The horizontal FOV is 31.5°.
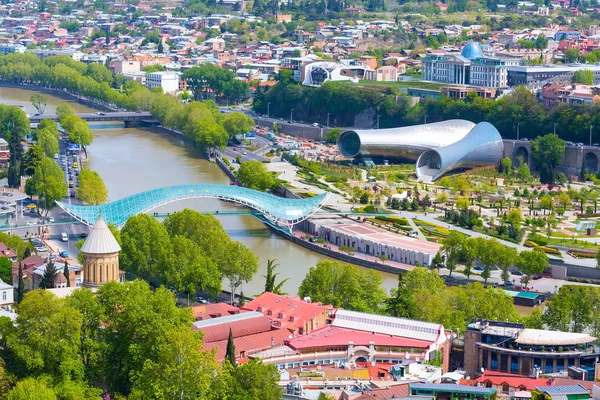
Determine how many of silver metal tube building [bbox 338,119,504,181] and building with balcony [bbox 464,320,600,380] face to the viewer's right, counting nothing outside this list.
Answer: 0

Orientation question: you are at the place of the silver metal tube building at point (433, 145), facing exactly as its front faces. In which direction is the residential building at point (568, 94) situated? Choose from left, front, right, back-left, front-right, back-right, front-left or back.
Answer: back

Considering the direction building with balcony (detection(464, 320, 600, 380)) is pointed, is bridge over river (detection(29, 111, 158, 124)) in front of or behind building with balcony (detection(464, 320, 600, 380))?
behind

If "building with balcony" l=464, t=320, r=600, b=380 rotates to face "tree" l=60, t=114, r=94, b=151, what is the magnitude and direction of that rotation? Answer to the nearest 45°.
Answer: approximately 135° to its right

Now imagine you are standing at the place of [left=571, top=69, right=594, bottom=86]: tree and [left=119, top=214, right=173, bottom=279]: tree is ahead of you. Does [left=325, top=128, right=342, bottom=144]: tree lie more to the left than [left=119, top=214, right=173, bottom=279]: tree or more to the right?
right

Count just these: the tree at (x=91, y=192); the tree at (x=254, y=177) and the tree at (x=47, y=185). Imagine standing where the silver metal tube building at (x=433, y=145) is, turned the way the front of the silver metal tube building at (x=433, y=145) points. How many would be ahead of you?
3

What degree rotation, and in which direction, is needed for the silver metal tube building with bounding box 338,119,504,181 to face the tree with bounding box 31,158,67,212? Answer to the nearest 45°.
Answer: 0° — it already faces it

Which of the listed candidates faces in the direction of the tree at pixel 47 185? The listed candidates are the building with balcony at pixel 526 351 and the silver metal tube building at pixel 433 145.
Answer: the silver metal tube building

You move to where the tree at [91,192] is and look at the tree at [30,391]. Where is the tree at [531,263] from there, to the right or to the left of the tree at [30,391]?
left

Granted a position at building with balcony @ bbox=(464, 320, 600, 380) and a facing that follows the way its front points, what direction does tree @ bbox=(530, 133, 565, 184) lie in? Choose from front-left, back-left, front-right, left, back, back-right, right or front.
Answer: back

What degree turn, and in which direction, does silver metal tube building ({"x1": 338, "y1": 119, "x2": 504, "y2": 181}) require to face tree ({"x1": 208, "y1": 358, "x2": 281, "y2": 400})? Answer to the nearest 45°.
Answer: approximately 45° to its left

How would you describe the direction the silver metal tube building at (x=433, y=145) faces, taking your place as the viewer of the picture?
facing the viewer and to the left of the viewer

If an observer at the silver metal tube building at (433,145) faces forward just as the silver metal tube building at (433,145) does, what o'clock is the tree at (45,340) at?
The tree is roughly at 11 o'clock from the silver metal tube building.

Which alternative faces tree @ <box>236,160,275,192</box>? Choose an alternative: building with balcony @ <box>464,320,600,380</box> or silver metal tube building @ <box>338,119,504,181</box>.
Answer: the silver metal tube building

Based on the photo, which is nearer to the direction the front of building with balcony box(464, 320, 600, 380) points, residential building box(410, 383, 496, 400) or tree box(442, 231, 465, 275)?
the residential building

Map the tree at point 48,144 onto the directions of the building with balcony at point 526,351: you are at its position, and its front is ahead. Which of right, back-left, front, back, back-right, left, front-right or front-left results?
back-right
